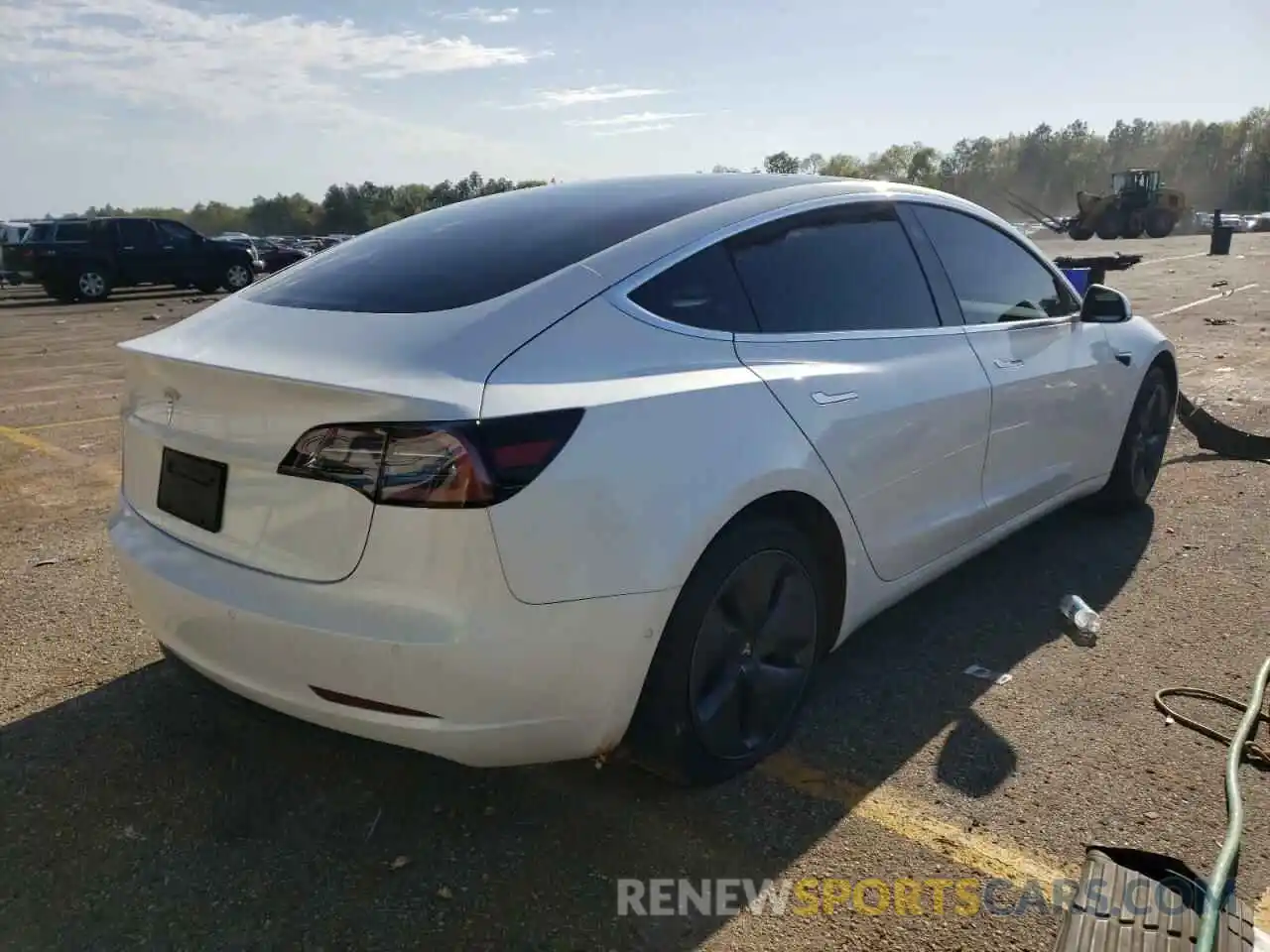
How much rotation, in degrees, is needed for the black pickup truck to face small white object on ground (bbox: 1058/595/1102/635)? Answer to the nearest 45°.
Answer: approximately 90° to its right

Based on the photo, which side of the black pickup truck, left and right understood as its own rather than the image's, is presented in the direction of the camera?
right

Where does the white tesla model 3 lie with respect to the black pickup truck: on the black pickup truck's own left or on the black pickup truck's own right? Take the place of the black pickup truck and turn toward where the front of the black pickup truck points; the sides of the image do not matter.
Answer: on the black pickup truck's own right

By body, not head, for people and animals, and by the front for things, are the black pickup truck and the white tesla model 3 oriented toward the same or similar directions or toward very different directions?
same or similar directions

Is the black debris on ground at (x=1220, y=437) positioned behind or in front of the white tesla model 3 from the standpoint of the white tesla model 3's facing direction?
in front

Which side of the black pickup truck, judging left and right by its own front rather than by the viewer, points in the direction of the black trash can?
front

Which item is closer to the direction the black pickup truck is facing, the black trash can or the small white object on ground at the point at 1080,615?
the black trash can

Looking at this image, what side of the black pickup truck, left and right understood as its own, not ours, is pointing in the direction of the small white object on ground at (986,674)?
right

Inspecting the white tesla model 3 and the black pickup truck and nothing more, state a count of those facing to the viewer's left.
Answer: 0

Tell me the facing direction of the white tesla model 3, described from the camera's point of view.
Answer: facing away from the viewer and to the right of the viewer
